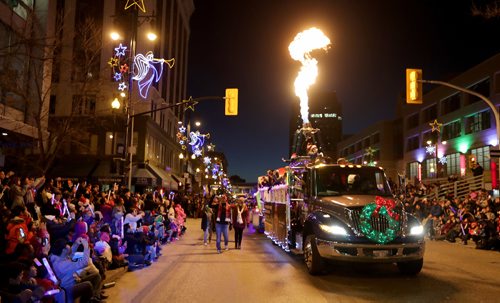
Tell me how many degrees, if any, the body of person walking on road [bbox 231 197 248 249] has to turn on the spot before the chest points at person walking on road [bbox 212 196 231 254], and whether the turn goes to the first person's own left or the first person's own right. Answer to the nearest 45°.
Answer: approximately 45° to the first person's own right

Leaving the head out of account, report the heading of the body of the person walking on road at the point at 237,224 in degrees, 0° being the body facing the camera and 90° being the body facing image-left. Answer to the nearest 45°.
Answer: approximately 0°

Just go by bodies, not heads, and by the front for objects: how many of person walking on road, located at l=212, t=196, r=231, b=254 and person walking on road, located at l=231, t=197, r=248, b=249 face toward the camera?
2

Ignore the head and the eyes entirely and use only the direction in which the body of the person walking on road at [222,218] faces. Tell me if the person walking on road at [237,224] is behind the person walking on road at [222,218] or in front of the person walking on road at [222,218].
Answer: behind

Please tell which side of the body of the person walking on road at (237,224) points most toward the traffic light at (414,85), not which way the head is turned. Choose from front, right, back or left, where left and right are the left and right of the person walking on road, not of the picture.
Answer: left

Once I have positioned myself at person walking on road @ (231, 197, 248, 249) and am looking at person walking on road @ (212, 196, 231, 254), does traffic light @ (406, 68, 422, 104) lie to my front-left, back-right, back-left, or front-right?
back-left

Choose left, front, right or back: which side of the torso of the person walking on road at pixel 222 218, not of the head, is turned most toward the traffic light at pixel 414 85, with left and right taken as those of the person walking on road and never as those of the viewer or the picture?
left
